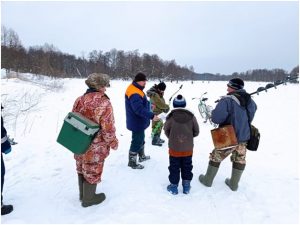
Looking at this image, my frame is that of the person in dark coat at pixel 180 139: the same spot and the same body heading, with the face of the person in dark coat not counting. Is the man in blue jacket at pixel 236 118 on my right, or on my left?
on my right

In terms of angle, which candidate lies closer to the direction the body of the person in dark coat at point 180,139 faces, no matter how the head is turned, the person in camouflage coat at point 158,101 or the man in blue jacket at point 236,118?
the person in camouflage coat

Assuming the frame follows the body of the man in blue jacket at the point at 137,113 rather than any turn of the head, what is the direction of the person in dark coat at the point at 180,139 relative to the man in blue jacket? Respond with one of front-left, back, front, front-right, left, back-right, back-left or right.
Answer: front-right

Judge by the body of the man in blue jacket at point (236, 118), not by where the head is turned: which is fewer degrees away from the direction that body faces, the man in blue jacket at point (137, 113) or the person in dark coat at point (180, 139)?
the man in blue jacket

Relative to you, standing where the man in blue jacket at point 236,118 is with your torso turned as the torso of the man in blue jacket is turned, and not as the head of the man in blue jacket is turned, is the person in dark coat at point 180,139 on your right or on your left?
on your left

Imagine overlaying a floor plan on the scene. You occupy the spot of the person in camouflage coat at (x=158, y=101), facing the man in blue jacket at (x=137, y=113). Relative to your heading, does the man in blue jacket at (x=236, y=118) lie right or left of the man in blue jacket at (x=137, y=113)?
left

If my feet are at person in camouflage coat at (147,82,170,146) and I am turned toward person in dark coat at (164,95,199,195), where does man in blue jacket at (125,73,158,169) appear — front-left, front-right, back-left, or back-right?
front-right

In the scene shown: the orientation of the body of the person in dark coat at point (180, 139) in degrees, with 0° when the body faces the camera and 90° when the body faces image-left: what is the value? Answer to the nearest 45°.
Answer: approximately 180°

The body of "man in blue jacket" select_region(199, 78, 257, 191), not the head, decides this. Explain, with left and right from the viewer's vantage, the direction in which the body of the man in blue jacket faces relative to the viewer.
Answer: facing away from the viewer and to the left of the viewer

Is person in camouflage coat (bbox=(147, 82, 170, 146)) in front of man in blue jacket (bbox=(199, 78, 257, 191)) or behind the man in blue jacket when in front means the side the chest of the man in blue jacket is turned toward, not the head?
in front

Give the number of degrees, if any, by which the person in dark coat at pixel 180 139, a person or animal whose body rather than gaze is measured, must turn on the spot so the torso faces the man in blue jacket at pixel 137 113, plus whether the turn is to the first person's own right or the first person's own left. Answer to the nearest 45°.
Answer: approximately 45° to the first person's own left
